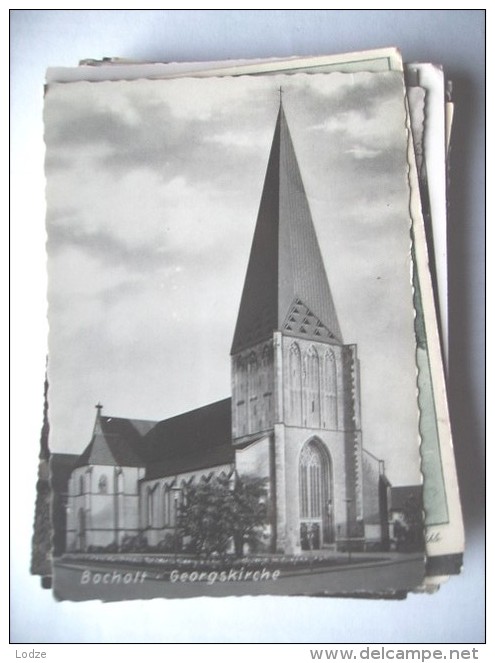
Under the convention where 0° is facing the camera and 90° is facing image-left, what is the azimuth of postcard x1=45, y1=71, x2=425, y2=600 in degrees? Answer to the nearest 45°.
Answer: approximately 0°
